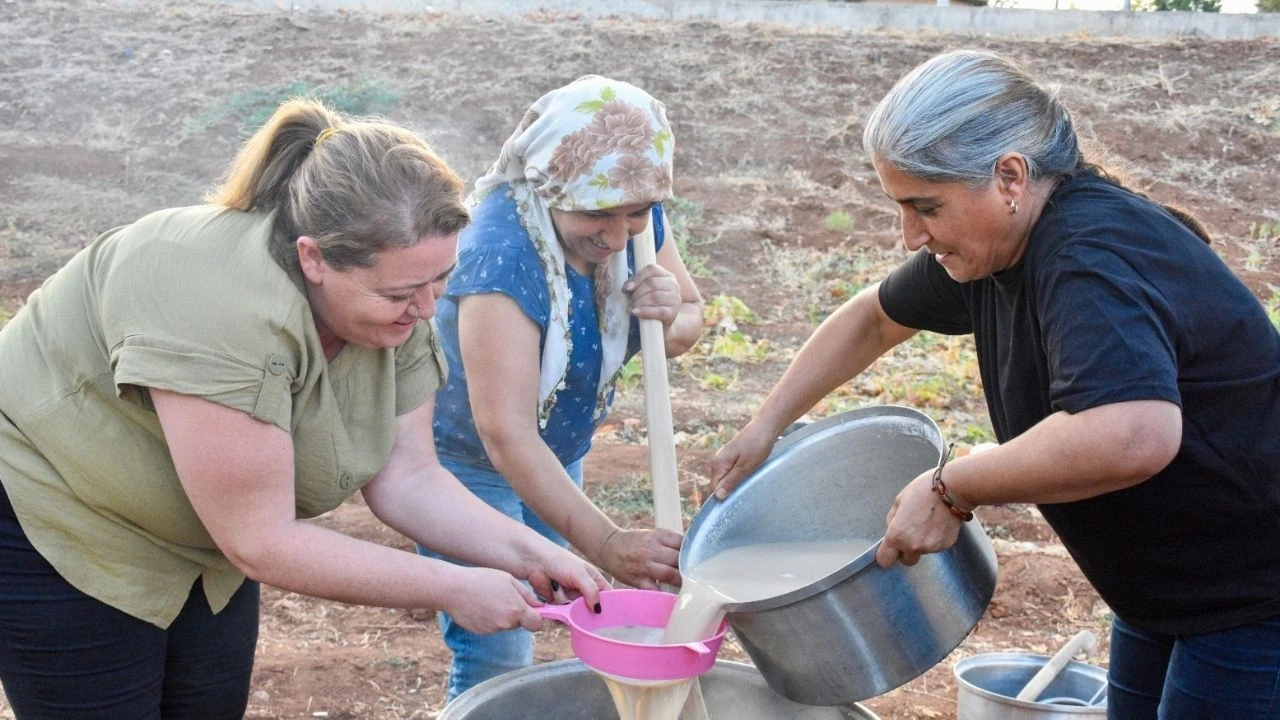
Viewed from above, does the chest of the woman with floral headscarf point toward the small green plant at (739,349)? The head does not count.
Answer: no

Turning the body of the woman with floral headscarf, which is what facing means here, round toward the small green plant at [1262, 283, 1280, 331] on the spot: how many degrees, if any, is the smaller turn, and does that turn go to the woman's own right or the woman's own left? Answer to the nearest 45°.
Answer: approximately 90° to the woman's own left

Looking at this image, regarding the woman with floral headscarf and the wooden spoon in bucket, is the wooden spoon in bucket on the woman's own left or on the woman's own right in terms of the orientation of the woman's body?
on the woman's own left

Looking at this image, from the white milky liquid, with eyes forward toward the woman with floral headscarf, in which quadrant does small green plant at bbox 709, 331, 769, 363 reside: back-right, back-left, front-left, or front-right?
front-right

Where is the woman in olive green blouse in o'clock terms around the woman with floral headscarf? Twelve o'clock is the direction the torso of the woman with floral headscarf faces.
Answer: The woman in olive green blouse is roughly at 3 o'clock from the woman with floral headscarf.

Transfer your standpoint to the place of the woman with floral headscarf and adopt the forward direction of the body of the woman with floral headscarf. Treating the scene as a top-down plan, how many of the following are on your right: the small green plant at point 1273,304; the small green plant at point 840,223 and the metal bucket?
0

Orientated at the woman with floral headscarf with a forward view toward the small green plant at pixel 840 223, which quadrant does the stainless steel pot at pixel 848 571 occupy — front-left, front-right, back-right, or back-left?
back-right

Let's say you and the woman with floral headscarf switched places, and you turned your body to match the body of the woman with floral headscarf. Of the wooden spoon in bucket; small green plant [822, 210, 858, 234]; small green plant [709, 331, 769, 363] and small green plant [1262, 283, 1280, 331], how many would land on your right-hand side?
0

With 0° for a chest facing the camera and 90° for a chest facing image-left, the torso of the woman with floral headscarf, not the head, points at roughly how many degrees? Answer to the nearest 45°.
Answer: approximately 315°

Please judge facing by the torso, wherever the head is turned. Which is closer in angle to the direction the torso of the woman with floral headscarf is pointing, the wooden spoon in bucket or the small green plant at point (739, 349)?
the wooden spoon in bucket

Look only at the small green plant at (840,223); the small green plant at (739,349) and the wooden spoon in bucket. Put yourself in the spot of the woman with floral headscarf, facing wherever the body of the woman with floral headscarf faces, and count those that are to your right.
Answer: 0

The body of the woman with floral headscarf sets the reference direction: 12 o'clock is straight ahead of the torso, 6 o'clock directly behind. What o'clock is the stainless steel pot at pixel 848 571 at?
The stainless steel pot is roughly at 12 o'clock from the woman with floral headscarf.

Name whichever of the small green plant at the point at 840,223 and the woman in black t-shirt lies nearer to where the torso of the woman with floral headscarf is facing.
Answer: the woman in black t-shirt

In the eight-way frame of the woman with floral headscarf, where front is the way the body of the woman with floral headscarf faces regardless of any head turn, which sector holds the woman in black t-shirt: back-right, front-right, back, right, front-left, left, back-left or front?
front

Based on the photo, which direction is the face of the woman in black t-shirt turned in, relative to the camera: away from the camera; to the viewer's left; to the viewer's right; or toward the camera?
to the viewer's left

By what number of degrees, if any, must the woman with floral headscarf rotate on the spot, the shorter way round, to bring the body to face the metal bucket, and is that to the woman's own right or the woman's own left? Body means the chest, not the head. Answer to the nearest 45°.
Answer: approximately 45° to the woman's own left
